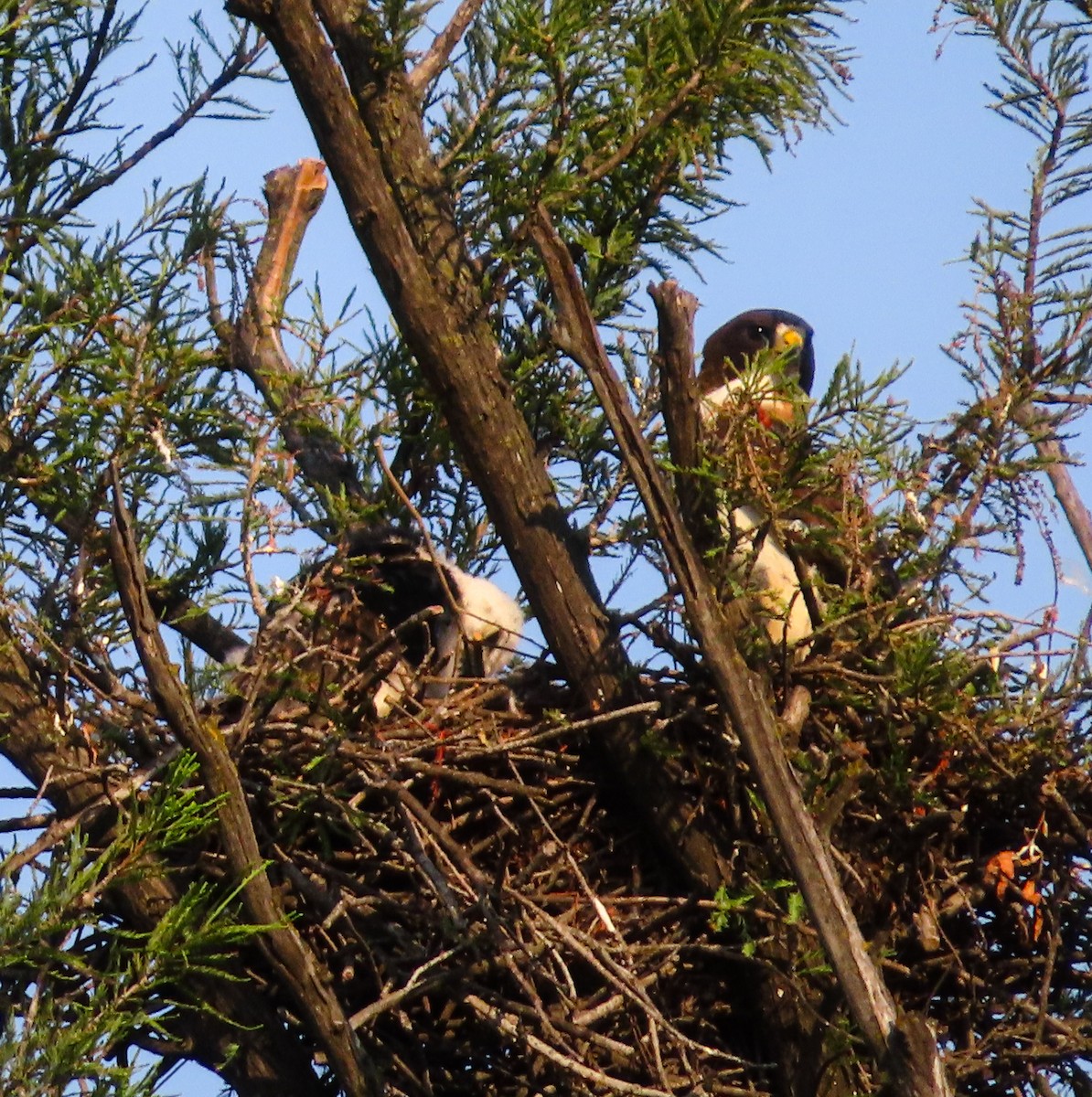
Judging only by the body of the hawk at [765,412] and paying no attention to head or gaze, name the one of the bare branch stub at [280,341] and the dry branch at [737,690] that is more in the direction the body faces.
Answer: the dry branch

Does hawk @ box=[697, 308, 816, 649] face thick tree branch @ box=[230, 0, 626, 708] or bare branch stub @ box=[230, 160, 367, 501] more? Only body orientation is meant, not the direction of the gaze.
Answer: the thick tree branch
